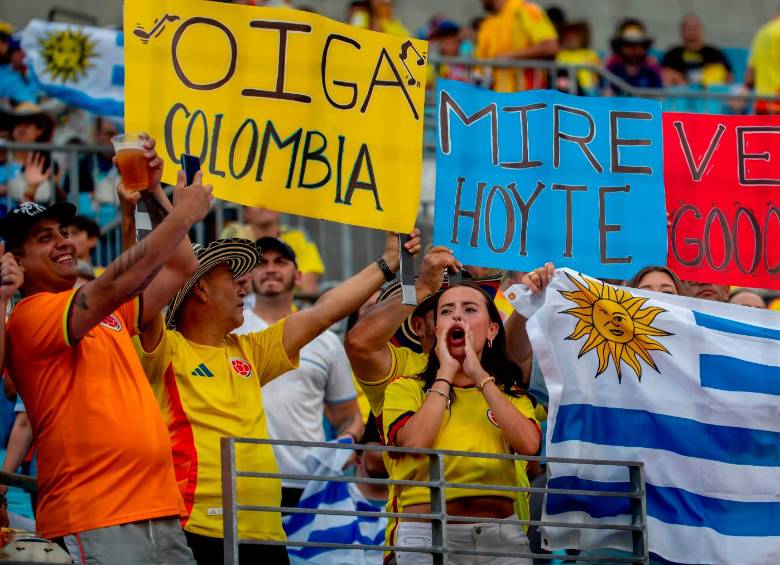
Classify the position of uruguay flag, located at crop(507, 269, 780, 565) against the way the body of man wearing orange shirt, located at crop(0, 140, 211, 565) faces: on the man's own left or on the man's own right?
on the man's own left

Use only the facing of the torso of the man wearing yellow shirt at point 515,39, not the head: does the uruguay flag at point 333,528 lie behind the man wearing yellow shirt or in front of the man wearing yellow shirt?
in front

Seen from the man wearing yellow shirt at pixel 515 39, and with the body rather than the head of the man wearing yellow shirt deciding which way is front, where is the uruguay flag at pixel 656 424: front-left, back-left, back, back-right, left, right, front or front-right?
front-left

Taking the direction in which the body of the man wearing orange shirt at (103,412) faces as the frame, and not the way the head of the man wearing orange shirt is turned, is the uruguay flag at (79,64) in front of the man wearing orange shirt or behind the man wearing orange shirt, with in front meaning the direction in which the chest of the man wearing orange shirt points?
behind

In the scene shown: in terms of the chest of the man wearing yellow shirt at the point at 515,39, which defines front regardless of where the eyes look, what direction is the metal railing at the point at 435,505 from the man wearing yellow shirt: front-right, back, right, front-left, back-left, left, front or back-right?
front-left

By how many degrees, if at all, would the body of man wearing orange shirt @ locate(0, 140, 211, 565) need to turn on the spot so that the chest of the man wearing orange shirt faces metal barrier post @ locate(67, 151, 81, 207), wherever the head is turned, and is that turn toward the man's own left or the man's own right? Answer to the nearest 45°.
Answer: approximately 135° to the man's own left

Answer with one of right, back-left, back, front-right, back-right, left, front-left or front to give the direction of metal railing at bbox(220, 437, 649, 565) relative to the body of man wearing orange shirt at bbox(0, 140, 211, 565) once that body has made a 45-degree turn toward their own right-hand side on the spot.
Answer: left

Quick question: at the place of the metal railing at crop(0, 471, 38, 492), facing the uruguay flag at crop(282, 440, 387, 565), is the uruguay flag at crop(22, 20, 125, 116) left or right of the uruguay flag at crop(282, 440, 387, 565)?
left

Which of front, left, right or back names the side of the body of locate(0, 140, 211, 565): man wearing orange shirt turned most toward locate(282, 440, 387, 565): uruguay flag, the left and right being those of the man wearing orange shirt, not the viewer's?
left

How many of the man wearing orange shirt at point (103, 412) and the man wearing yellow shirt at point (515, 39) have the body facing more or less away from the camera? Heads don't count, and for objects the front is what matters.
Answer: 0

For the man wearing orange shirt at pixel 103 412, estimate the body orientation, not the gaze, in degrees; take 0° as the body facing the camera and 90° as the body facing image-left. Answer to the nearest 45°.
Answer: approximately 315°

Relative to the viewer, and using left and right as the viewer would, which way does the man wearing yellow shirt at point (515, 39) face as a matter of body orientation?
facing the viewer and to the left of the viewer
